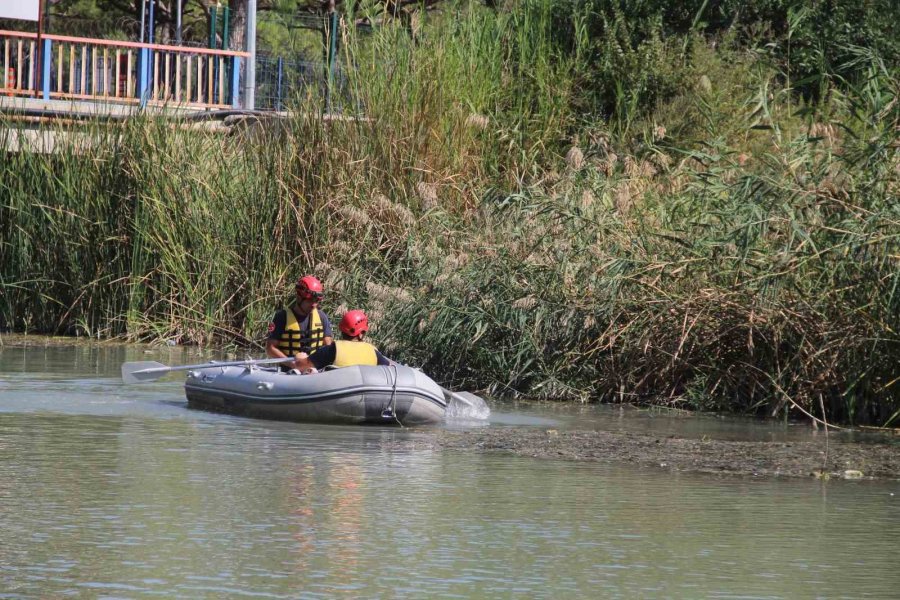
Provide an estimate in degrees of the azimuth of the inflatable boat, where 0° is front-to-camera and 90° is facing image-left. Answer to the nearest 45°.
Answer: approximately 270°

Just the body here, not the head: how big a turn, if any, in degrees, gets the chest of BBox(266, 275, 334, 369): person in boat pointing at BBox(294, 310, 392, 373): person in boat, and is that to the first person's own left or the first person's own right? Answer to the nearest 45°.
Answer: approximately 45° to the first person's own left
